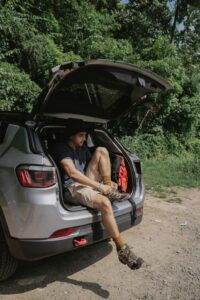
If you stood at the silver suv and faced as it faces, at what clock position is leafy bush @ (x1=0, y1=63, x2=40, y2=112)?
The leafy bush is roughly at 1 o'clock from the silver suv.

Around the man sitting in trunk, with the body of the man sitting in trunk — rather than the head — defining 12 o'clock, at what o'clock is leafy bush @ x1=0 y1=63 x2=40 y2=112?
The leafy bush is roughly at 7 o'clock from the man sitting in trunk.

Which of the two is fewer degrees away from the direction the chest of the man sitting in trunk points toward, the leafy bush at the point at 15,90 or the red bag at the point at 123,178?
the red bag

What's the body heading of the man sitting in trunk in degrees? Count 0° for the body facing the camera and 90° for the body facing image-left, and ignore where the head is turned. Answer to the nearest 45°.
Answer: approximately 315°

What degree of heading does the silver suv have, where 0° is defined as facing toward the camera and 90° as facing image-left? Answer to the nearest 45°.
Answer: approximately 135°
